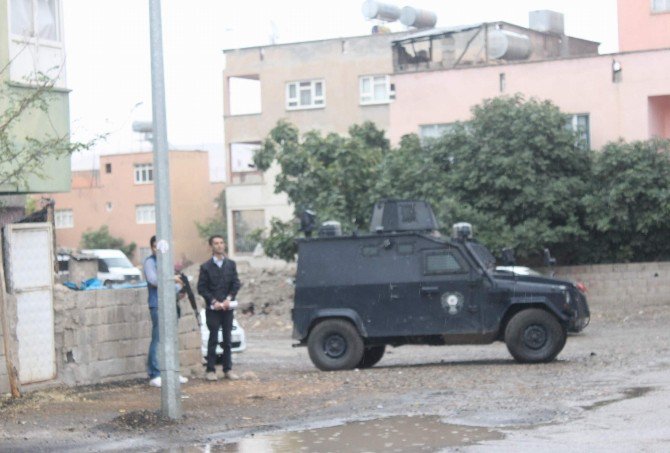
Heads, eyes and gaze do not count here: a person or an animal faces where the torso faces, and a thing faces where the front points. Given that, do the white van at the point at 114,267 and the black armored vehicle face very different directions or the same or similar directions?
same or similar directions

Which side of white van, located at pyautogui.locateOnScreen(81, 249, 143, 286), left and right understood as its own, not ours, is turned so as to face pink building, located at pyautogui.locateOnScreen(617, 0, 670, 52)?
front

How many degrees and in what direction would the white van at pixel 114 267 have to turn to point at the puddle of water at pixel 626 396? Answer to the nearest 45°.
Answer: approximately 45° to its right

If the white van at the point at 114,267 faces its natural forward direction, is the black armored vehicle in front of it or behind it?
in front

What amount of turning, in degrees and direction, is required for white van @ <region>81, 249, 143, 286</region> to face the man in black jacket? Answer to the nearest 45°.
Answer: approximately 45° to its right

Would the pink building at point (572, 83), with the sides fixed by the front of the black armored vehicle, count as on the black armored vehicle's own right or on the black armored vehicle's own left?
on the black armored vehicle's own left

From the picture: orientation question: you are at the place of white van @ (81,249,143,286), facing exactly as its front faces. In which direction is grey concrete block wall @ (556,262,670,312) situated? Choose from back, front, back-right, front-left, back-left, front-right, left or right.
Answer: front

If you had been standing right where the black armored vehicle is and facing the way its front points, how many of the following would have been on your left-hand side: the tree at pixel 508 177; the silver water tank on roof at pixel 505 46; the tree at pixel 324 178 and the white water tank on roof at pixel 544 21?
4

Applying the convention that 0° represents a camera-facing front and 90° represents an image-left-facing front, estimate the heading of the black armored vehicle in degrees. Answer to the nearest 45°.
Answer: approximately 270°

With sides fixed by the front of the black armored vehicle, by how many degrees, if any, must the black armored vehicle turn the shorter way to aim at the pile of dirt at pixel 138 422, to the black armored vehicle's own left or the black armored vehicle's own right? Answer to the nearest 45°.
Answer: approximately 135° to the black armored vehicle's own right

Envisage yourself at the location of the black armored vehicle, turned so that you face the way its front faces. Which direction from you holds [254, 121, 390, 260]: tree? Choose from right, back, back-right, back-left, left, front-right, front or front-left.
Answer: left

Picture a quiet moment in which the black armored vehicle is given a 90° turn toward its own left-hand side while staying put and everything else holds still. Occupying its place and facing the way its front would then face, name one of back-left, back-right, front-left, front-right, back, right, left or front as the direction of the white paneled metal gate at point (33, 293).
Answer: back-left

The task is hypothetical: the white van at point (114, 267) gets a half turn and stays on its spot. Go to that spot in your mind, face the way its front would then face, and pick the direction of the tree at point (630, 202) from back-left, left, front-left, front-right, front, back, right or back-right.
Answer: back

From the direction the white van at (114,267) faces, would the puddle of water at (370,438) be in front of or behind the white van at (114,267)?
in front

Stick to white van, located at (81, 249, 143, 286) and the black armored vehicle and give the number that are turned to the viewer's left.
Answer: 0

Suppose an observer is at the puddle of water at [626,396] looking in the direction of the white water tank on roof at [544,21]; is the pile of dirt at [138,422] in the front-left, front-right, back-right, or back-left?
back-left

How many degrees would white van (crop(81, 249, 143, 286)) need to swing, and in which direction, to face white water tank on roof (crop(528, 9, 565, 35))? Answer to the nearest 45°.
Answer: approximately 45° to its left

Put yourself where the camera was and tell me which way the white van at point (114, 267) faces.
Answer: facing the viewer and to the right of the viewer

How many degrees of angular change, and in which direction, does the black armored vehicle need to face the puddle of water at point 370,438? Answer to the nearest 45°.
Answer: approximately 90° to its right
